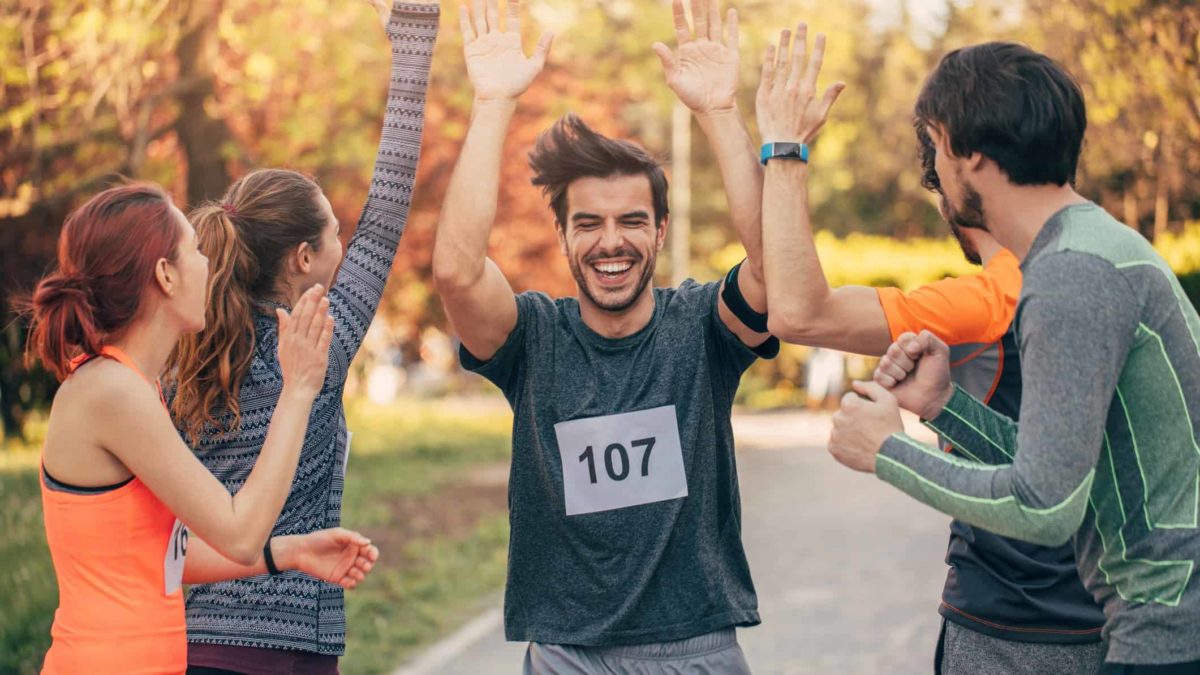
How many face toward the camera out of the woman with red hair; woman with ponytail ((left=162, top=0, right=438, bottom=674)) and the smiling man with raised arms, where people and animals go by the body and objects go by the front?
1

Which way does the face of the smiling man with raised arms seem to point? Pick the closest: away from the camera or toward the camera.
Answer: toward the camera

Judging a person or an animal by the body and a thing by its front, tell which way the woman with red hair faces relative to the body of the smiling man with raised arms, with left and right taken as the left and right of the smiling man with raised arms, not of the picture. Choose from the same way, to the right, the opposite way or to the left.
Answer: to the left

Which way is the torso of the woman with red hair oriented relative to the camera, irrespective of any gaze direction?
to the viewer's right

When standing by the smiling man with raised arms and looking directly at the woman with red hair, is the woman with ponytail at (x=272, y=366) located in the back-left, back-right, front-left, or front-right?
front-right

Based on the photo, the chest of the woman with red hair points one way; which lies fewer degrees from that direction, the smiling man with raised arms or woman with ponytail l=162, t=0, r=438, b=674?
the smiling man with raised arms

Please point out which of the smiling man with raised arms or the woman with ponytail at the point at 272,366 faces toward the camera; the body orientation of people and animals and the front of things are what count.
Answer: the smiling man with raised arms

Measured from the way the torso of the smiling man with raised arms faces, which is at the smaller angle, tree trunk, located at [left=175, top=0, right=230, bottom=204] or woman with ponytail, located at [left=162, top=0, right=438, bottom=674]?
the woman with ponytail

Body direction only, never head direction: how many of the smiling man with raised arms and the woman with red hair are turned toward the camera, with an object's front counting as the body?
1

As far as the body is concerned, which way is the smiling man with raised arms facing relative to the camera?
toward the camera

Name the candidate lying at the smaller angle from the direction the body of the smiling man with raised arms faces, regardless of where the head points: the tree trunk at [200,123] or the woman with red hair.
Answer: the woman with red hair

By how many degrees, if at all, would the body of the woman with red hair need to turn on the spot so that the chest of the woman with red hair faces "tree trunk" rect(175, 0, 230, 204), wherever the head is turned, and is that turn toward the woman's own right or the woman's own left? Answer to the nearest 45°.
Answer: approximately 90° to the woman's own left

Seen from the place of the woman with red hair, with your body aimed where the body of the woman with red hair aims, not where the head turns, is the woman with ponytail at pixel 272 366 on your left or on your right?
on your left

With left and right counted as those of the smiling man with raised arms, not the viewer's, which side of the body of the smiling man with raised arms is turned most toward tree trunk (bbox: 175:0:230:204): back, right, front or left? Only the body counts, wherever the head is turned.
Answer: back

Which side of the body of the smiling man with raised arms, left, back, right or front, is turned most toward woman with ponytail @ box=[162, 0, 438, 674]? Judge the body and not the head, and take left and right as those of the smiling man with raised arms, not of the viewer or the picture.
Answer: right

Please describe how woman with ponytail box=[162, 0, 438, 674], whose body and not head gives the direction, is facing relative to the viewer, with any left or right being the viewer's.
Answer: facing away from the viewer and to the right of the viewer
